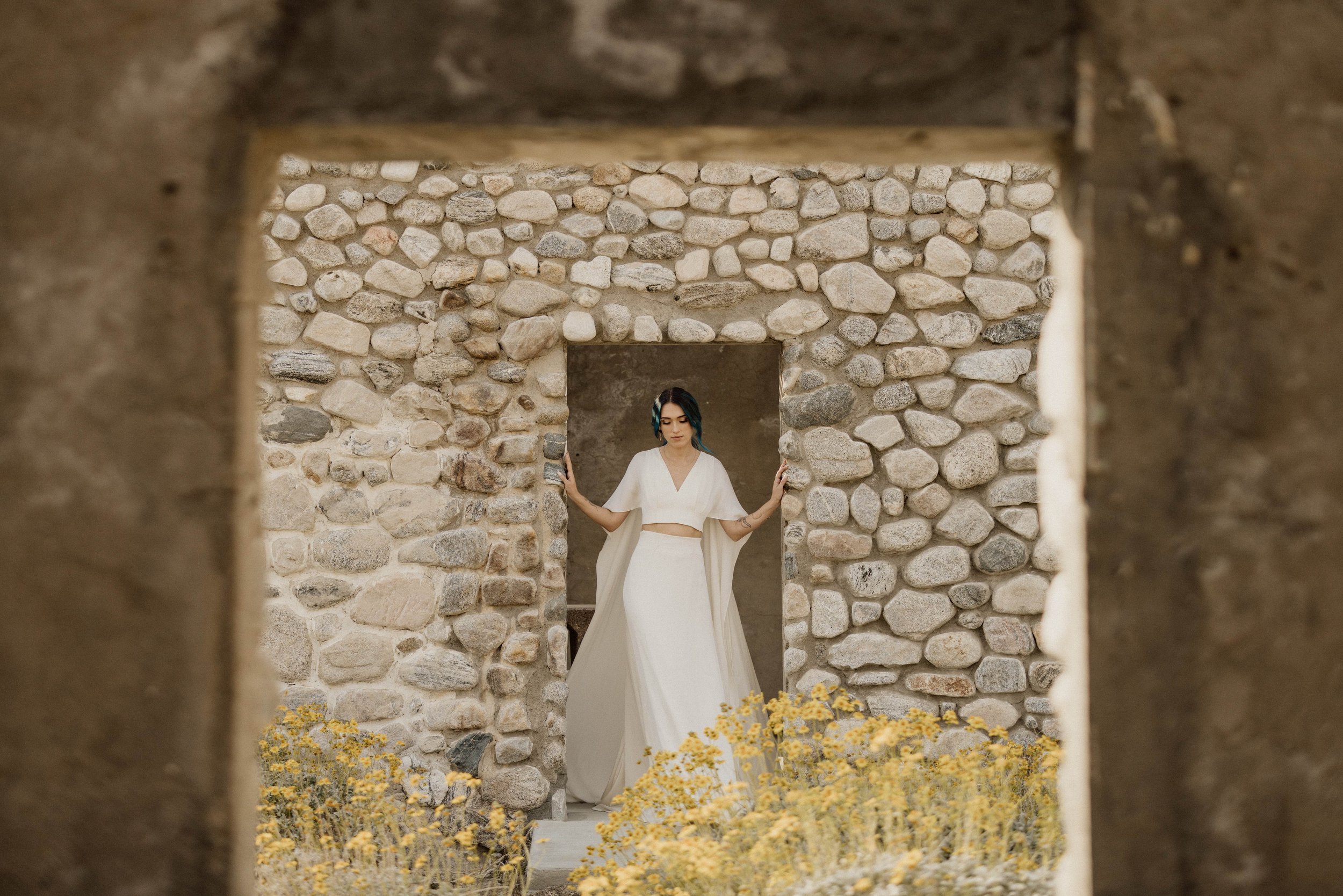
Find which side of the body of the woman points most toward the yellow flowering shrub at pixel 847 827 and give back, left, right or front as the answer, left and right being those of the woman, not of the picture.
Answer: front

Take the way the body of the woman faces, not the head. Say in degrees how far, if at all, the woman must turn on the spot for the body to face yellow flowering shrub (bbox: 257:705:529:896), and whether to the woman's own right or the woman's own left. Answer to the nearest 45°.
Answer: approximately 45° to the woman's own right

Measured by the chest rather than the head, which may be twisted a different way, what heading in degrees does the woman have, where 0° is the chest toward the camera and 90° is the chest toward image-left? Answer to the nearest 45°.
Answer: approximately 0°

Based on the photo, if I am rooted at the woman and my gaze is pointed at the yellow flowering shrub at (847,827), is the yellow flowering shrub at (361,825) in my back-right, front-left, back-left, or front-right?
front-right

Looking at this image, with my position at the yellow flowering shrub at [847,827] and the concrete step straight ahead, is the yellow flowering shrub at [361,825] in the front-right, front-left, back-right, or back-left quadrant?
front-left
